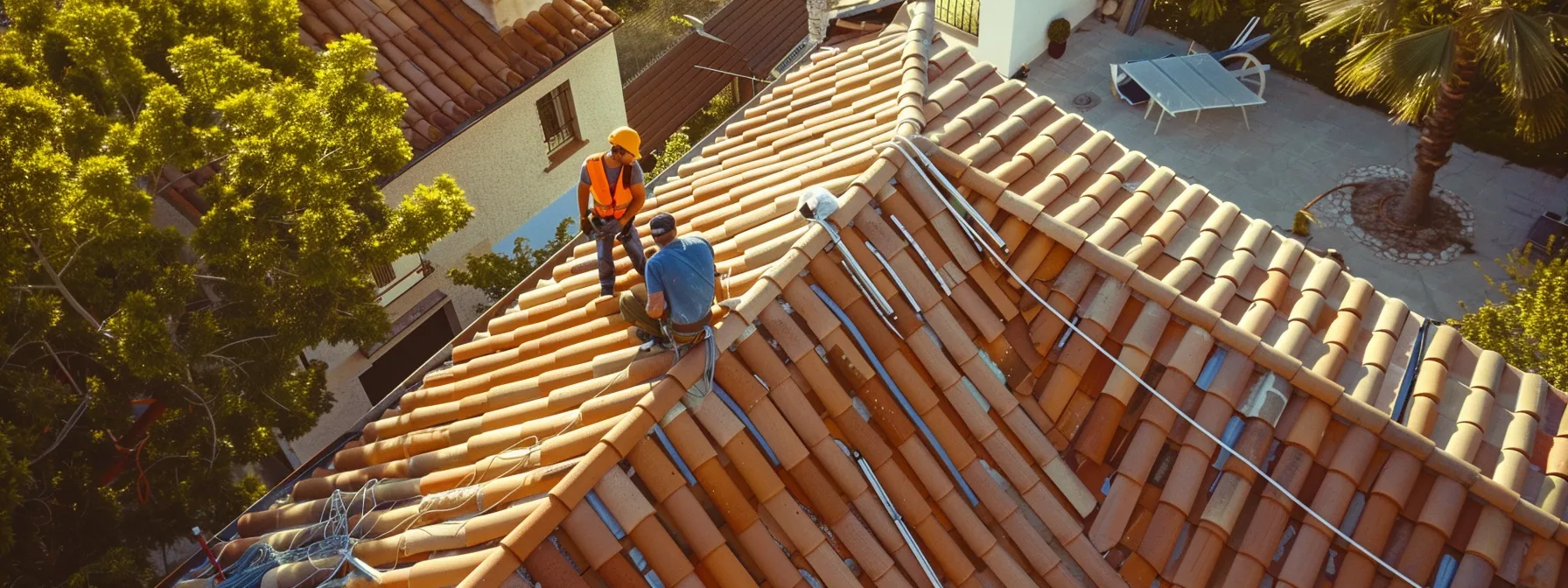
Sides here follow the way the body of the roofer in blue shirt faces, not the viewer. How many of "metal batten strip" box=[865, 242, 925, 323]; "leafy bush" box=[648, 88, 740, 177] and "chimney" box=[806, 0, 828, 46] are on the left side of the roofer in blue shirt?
0

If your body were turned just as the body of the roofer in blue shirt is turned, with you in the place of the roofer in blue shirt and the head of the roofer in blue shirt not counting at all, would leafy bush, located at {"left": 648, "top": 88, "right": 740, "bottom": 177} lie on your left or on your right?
on your right

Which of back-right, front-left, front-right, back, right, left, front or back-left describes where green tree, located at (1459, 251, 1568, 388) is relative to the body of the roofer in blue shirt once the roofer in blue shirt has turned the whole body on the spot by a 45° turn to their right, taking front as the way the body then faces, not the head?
right

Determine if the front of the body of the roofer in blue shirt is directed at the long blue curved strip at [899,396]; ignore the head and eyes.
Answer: no

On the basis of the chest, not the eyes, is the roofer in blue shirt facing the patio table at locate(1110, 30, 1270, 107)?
no

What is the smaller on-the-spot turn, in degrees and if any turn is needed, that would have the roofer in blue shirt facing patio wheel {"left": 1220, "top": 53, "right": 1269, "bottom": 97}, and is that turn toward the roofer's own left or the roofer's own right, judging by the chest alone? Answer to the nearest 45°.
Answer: approximately 90° to the roofer's own right

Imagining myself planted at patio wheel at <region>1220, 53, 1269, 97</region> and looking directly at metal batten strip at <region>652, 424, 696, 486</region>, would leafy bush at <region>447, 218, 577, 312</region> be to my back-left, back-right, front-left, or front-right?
front-right

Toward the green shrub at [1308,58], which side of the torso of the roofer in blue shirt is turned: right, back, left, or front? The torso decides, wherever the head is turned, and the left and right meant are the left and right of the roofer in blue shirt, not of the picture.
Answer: right

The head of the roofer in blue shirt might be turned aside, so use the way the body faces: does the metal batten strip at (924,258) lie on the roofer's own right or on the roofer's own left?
on the roofer's own right

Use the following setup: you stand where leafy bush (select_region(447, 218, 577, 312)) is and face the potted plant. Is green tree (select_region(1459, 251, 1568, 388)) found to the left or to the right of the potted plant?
right

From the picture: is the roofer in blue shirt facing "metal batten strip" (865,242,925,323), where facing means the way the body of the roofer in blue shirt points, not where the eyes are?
no

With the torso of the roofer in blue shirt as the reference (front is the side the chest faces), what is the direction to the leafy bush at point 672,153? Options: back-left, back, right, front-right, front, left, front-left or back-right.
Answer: front-right

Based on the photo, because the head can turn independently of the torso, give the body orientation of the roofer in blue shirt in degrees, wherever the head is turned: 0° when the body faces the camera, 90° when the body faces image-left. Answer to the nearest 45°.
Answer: approximately 135°

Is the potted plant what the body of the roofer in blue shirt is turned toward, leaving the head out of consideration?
no

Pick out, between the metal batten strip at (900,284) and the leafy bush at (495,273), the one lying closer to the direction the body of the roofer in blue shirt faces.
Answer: the leafy bush
